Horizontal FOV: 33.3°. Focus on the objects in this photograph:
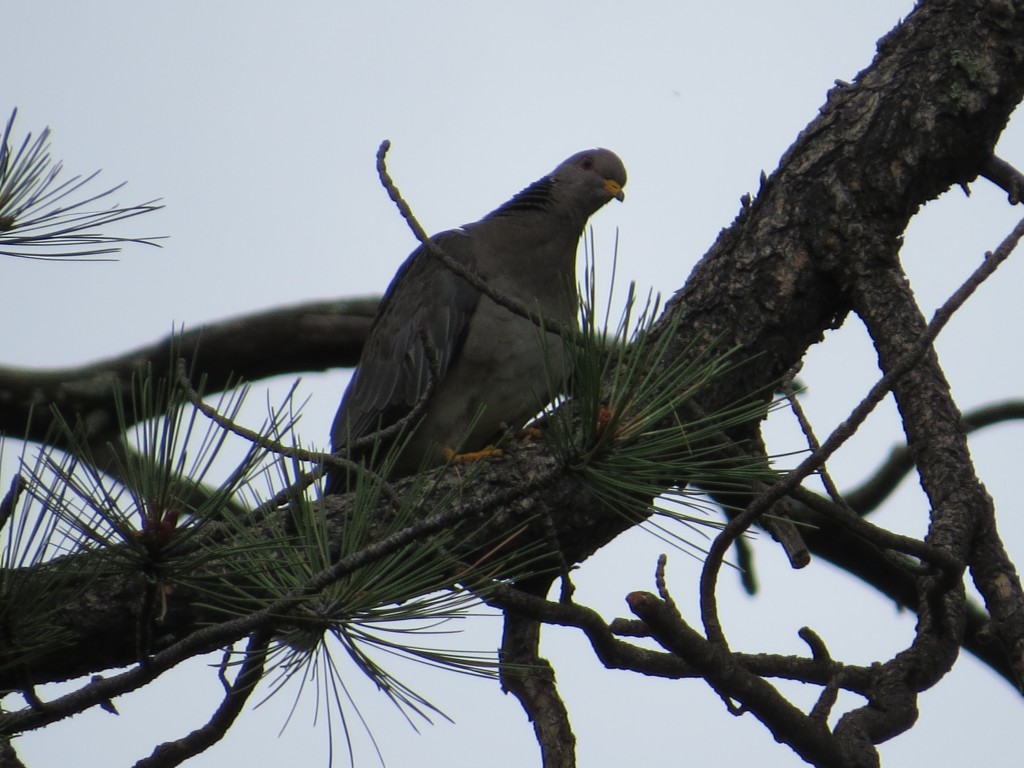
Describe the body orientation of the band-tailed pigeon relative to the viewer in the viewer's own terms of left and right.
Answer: facing to the right of the viewer
